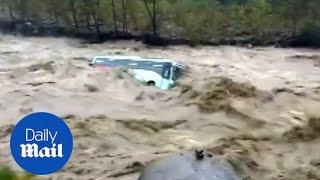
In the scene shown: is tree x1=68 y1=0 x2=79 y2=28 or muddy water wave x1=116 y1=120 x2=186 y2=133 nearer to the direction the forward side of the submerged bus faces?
the muddy water wave

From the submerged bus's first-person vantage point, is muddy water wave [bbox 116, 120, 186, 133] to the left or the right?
on its right

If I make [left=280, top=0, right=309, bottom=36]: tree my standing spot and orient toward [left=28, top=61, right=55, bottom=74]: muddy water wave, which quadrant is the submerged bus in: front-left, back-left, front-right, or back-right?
front-left

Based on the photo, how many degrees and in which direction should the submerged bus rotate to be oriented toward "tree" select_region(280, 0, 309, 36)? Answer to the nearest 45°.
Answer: approximately 90° to its left

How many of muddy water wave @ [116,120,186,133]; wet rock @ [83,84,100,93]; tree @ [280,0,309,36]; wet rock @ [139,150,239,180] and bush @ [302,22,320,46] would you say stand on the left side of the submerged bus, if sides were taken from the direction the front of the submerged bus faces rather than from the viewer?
2

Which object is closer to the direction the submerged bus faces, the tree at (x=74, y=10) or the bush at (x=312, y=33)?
the bush

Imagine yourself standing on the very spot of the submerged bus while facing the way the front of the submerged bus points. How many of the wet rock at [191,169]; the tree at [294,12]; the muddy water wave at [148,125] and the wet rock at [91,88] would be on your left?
1

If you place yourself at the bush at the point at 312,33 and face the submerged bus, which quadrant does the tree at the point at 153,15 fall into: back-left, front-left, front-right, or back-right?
front-right

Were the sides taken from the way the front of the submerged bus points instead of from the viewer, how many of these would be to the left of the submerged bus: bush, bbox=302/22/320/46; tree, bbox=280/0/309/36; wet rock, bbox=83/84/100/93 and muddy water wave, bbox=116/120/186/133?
2

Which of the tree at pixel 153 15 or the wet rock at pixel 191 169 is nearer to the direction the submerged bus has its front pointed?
the wet rock

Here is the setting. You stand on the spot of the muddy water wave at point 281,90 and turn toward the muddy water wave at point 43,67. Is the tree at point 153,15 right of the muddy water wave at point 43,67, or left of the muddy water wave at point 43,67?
right

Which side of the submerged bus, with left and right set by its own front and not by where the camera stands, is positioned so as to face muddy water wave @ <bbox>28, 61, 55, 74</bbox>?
back

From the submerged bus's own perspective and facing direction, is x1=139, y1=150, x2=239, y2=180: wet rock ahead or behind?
ahead

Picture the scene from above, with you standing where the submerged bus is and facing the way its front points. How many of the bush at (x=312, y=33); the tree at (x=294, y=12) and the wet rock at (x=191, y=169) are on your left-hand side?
2

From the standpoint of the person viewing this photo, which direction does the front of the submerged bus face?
facing the viewer and to the right of the viewer

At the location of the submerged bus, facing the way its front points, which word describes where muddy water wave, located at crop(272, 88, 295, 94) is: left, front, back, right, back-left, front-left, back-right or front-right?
front-left
